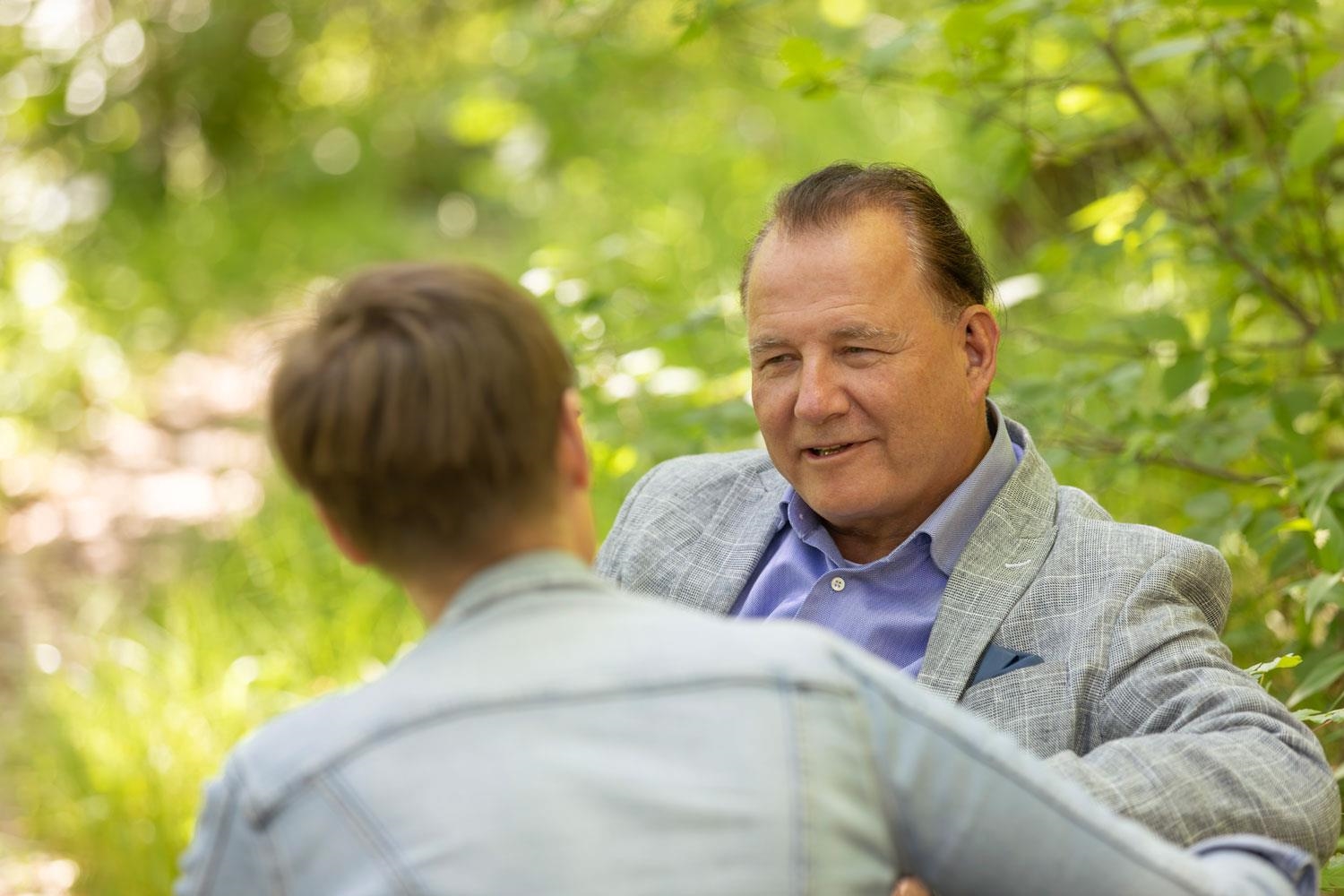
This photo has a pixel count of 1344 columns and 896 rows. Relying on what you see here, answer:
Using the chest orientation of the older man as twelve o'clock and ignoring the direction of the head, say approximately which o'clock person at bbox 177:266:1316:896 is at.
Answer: The person is roughly at 11 o'clock from the older man.

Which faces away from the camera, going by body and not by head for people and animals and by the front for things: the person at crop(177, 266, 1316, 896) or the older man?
the person

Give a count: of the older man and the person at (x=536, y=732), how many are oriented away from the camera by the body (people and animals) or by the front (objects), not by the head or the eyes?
1

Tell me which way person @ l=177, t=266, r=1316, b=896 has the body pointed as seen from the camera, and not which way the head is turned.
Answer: away from the camera

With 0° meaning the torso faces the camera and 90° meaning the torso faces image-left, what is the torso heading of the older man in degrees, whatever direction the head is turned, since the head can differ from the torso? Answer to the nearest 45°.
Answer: approximately 45°

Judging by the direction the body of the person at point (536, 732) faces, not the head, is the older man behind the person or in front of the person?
in front

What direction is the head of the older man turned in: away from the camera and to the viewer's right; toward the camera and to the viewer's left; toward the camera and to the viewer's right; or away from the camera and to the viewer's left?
toward the camera and to the viewer's left

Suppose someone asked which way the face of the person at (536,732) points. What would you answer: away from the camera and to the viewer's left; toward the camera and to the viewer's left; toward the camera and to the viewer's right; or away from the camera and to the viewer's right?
away from the camera and to the viewer's right
